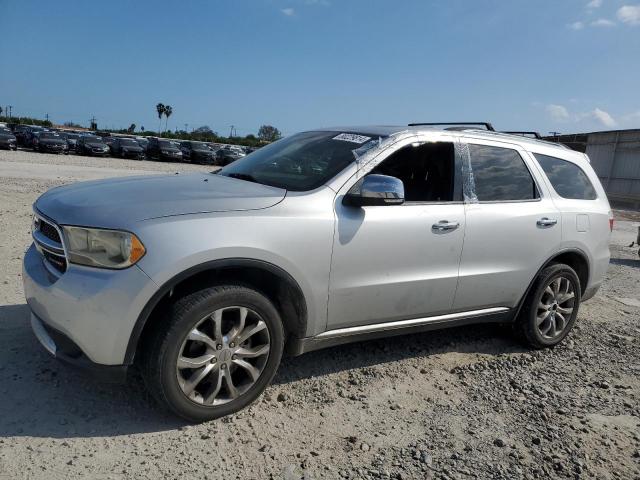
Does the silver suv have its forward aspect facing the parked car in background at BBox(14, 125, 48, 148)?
no

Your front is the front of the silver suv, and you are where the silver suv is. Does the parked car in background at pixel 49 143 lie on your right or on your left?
on your right

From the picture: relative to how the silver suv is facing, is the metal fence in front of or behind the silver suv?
behind

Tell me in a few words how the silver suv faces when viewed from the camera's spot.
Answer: facing the viewer and to the left of the viewer

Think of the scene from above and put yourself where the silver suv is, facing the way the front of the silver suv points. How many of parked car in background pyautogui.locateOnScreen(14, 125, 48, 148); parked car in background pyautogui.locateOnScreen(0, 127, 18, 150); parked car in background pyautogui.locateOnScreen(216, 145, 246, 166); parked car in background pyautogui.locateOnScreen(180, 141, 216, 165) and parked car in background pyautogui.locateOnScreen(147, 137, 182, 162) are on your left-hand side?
0

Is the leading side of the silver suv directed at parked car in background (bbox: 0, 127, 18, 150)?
no

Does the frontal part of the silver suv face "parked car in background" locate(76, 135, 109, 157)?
no

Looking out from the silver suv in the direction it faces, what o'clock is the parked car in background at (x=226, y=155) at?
The parked car in background is roughly at 4 o'clock from the silver suv.

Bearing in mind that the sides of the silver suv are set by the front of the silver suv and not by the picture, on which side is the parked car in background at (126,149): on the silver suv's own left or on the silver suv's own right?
on the silver suv's own right

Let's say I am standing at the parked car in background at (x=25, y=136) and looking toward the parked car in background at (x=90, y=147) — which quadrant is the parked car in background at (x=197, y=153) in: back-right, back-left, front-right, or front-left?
front-left

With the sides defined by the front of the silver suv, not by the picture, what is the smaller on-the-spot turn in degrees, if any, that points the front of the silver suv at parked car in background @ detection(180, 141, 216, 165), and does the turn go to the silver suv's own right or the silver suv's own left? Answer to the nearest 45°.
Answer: approximately 135° to the silver suv's own right

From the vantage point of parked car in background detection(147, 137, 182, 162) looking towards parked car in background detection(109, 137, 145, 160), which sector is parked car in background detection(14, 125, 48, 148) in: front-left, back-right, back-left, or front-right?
front-right
